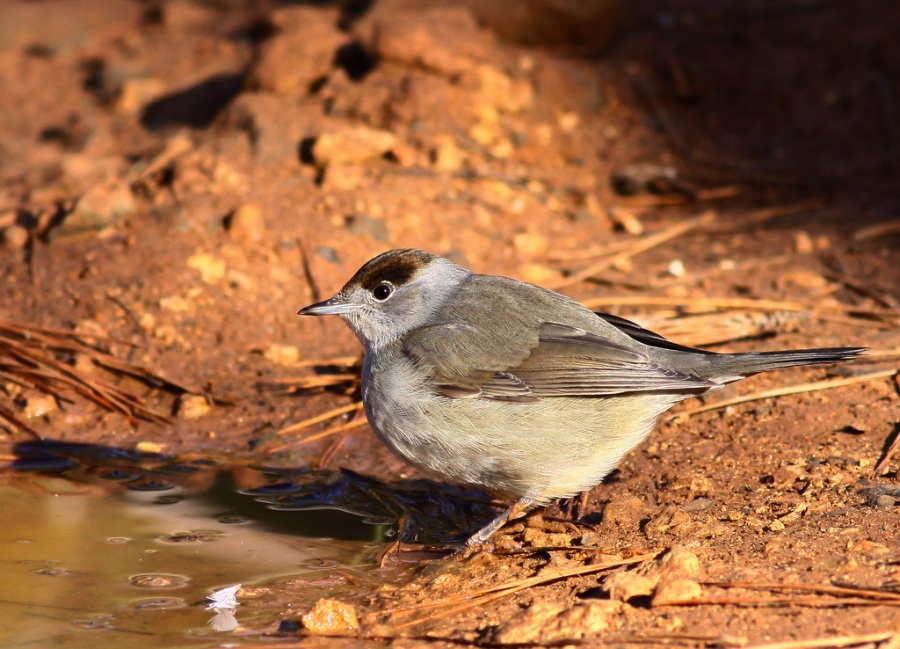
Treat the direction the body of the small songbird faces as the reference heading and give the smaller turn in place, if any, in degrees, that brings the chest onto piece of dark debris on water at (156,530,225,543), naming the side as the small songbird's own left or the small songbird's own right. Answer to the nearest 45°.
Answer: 0° — it already faces it

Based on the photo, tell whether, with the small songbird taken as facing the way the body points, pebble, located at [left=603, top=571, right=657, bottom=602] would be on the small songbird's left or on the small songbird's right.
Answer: on the small songbird's left

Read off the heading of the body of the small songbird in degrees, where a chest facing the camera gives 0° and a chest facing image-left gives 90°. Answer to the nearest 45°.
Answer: approximately 90°

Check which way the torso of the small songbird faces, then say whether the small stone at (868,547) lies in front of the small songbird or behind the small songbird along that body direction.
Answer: behind

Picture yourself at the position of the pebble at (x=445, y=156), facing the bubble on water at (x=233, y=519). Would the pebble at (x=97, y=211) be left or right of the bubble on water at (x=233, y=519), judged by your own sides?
right

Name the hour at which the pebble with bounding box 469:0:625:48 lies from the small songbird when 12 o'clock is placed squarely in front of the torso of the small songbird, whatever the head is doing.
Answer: The pebble is roughly at 3 o'clock from the small songbird.

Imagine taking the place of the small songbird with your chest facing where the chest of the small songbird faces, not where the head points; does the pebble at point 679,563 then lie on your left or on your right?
on your left
